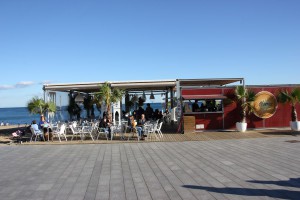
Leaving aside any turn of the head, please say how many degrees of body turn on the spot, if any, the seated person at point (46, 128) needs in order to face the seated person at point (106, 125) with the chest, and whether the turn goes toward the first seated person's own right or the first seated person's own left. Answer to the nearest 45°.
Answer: approximately 45° to the first seated person's own left

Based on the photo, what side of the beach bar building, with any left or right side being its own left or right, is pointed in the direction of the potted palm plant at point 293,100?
left

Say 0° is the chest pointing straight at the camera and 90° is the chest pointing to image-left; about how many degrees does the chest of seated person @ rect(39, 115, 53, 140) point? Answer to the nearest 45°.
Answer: approximately 315°

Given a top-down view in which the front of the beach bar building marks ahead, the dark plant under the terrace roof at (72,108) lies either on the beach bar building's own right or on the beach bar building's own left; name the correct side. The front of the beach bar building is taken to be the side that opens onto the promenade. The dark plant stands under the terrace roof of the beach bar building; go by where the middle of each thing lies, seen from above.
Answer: on the beach bar building's own right

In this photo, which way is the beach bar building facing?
toward the camera

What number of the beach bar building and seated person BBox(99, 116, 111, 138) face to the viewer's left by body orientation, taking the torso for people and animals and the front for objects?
0
